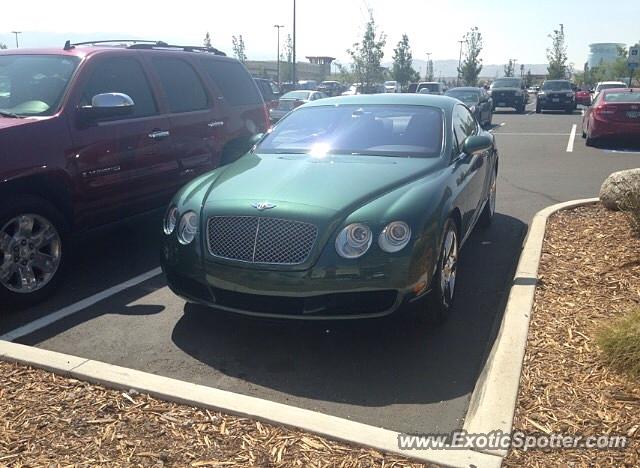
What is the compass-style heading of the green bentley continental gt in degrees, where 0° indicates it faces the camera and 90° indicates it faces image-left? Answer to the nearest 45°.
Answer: approximately 45°

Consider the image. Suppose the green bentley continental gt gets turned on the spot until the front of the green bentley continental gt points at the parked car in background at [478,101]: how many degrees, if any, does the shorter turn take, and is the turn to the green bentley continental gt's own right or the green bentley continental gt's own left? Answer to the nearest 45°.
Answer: approximately 135° to the green bentley continental gt's own right

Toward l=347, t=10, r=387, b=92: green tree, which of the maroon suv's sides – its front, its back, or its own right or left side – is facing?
back

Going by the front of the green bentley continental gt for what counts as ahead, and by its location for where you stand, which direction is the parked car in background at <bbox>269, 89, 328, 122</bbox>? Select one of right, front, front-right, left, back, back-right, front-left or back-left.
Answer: back-right

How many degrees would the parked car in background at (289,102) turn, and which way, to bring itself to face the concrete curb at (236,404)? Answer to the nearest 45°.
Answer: approximately 45° to its left

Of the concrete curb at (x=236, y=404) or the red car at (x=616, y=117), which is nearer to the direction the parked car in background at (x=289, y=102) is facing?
the concrete curb

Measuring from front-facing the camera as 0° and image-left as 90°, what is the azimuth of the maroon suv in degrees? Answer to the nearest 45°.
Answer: approximately 45°

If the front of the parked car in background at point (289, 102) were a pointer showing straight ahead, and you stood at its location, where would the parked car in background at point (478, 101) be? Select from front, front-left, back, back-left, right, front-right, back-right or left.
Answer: back-left

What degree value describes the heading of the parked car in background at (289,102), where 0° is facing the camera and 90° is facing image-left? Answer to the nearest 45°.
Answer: approximately 45°

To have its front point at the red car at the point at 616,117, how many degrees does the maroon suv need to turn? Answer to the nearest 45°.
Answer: approximately 180°
